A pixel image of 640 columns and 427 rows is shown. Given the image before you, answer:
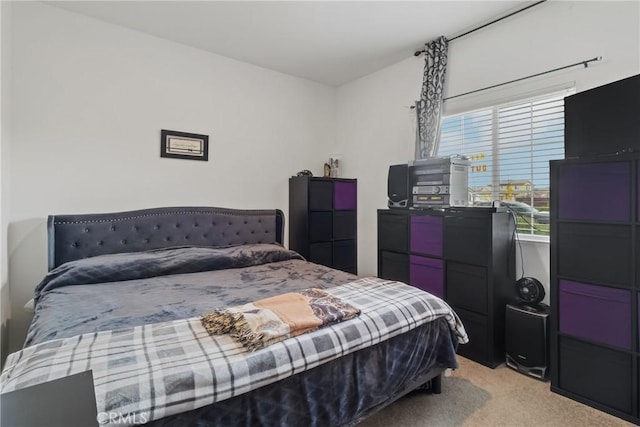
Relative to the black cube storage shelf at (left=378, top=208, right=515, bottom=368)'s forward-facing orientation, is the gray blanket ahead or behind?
ahead

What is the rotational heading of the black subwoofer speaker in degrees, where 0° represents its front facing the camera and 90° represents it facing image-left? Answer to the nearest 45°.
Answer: approximately 45°

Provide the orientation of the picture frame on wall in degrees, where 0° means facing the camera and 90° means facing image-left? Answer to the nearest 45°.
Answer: approximately 315°

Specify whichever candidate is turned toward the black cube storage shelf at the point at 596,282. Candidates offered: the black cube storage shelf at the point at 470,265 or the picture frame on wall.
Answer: the picture frame on wall

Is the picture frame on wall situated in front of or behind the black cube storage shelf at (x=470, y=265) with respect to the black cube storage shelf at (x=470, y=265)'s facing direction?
in front

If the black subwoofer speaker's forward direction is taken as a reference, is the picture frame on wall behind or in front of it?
in front
